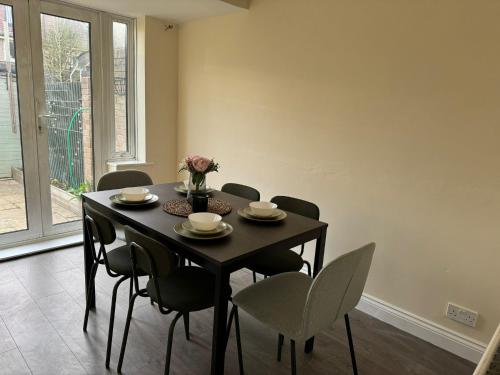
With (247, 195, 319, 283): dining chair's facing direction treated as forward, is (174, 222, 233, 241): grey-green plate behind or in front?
in front

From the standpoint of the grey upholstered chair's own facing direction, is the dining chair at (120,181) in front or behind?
in front

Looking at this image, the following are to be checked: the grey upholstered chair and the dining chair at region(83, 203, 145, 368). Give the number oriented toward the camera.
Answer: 0

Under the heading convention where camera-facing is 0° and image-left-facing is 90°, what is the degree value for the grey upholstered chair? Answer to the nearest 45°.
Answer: approximately 135°

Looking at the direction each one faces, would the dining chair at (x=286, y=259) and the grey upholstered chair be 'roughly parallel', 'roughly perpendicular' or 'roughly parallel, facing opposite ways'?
roughly perpendicular

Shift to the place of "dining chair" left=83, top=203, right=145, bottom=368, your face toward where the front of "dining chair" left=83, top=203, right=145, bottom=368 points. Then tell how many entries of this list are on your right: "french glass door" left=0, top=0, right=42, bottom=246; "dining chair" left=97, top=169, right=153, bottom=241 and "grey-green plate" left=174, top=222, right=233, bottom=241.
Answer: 1

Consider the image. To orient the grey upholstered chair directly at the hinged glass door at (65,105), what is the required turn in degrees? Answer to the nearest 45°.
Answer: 0° — it already faces it

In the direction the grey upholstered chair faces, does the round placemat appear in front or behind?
in front

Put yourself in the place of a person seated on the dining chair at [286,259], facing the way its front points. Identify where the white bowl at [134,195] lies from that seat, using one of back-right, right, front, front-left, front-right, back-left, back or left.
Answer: front-right

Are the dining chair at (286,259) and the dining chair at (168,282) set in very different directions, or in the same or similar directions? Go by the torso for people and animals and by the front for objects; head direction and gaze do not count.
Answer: very different directions

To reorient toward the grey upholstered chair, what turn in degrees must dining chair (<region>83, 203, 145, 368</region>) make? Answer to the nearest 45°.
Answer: approximately 90° to its right

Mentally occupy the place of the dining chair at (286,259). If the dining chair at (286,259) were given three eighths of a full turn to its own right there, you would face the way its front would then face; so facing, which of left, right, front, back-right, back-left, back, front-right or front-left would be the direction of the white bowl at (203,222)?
back-left

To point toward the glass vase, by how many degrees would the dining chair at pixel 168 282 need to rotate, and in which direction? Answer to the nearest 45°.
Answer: approximately 45° to its left
